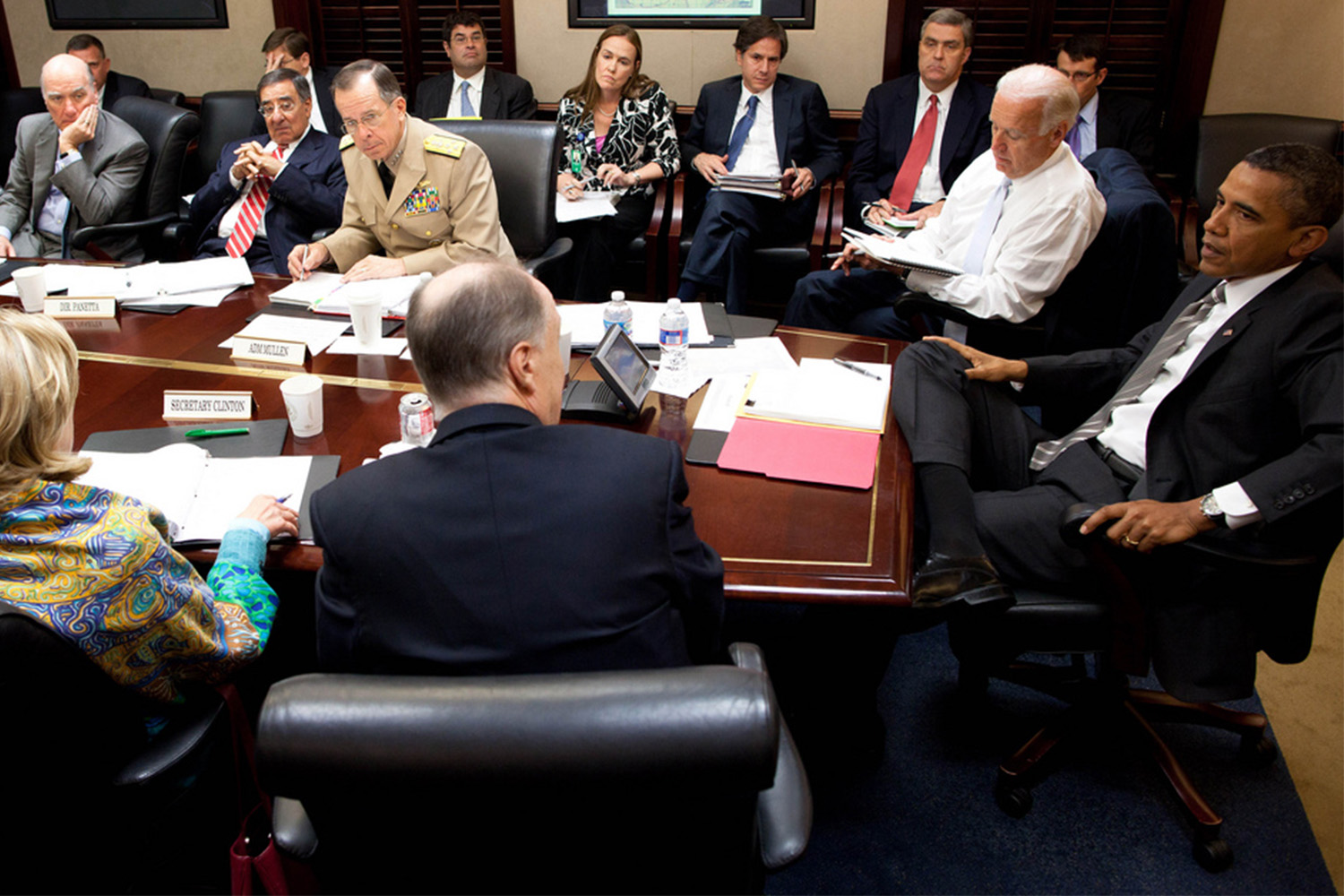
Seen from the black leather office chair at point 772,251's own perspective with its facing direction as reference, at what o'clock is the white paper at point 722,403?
The white paper is roughly at 12 o'clock from the black leather office chair.

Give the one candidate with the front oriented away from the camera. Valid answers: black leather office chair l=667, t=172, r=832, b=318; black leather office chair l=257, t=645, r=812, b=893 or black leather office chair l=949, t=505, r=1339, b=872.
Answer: black leather office chair l=257, t=645, r=812, b=893

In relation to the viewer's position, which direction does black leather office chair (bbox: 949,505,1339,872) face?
facing to the left of the viewer

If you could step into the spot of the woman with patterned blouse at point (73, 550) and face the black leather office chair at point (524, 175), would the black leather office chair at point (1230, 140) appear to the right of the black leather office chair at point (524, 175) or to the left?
right

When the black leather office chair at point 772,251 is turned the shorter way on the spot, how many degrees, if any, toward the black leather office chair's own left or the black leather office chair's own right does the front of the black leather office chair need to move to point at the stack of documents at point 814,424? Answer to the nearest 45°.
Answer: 0° — it already faces it

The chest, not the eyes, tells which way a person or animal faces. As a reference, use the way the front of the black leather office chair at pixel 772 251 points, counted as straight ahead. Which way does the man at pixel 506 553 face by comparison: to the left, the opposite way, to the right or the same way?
the opposite way

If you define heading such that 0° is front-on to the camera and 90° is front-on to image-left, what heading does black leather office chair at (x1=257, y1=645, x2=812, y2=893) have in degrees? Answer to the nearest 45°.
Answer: approximately 180°

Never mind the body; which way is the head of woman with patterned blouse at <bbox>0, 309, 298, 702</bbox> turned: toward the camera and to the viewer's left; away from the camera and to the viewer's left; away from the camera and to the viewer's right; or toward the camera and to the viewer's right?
away from the camera and to the viewer's right

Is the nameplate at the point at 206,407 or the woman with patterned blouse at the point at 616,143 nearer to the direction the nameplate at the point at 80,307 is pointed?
the nameplate

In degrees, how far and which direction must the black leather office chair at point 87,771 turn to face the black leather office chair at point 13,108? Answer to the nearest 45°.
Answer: approximately 45° to its left

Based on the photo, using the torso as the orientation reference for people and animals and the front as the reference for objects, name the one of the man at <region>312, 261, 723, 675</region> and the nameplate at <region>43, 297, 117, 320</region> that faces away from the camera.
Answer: the man

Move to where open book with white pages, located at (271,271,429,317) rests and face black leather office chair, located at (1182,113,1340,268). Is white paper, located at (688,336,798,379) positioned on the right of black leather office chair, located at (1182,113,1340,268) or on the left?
right
